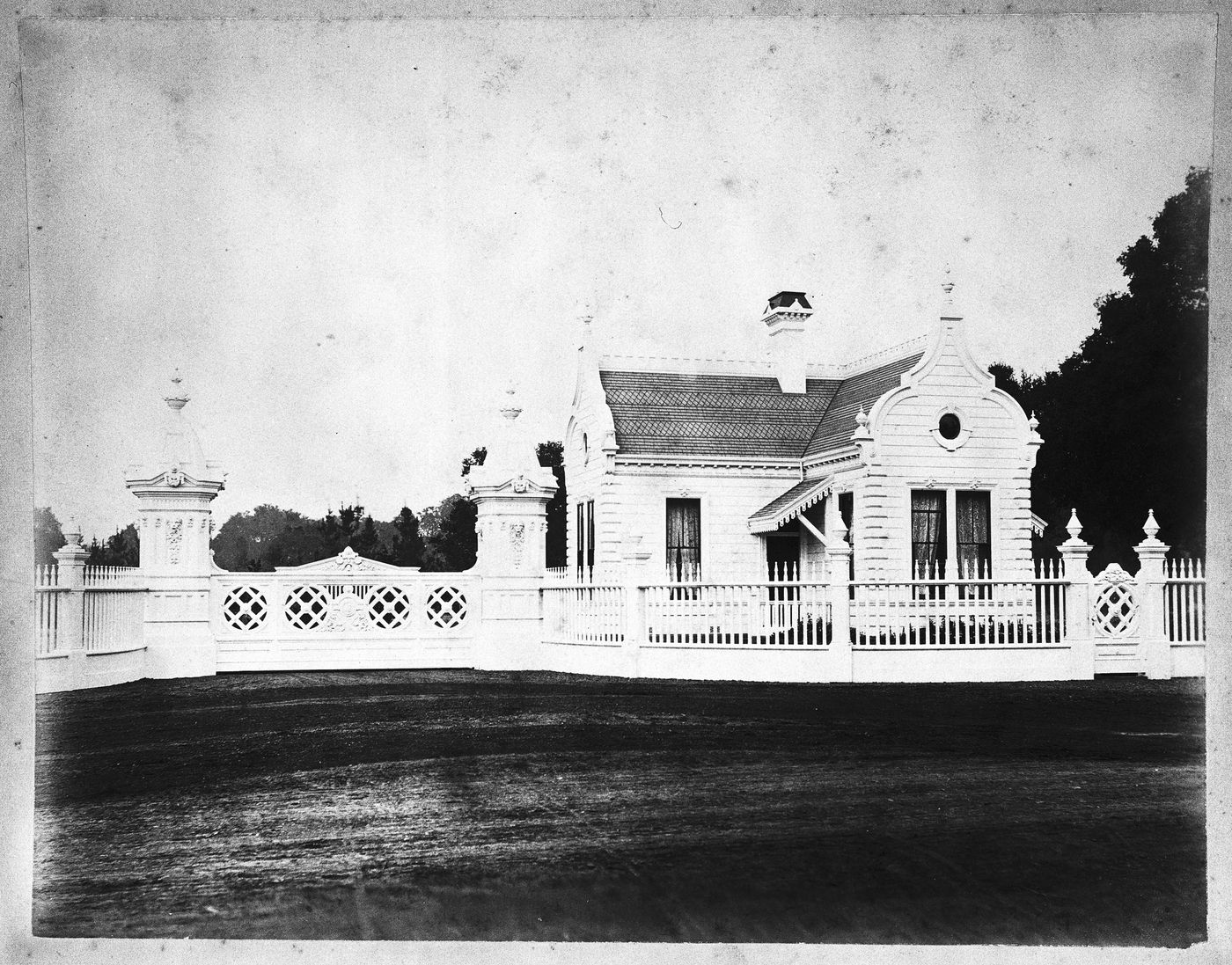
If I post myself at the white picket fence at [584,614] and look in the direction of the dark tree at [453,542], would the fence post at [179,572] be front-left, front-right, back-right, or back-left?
front-left

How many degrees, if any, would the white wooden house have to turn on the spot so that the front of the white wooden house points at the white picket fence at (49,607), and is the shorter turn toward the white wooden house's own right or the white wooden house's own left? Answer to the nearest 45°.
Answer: approximately 45° to the white wooden house's own right

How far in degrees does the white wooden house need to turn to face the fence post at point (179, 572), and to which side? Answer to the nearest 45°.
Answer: approximately 45° to its right

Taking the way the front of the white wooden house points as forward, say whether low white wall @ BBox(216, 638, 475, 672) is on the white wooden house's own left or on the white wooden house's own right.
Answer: on the white wooden house's own right

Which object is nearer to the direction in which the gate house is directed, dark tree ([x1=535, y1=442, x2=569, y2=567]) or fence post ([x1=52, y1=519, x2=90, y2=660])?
the fence post

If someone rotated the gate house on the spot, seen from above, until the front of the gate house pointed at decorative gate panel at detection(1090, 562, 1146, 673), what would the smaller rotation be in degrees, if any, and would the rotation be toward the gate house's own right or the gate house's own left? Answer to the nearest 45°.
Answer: approximately 90° to the gate house's own left

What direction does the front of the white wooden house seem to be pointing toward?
toward the camera

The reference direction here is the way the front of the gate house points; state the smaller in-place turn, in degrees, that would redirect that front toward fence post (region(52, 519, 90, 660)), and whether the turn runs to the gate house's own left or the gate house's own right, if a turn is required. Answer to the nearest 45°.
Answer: approximately 45° to the gate house's own right

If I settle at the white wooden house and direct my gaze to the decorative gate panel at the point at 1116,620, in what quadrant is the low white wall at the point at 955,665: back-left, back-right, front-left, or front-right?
front-right

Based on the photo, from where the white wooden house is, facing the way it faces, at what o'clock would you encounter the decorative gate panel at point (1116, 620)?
The decorative gate panel is roughly at 10 o'clock from the white wooden house.
